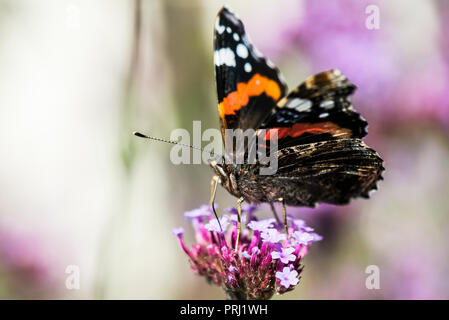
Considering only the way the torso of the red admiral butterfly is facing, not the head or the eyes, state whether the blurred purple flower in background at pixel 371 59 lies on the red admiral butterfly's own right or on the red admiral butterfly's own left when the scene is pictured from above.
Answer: on the red admiral butterfly's own right

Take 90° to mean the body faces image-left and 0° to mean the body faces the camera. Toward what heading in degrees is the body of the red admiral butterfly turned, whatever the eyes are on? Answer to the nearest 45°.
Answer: approximately 90°
